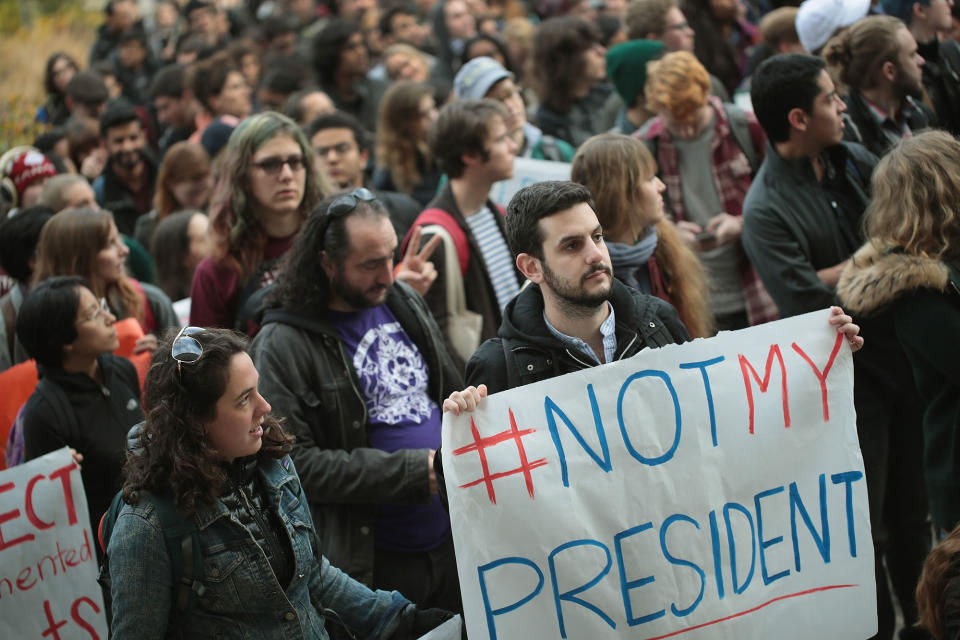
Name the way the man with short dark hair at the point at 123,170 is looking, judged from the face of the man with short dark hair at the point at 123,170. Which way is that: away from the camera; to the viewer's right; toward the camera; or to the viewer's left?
toward the camera

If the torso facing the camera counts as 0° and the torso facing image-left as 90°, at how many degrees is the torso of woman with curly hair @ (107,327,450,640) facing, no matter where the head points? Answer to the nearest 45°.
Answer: approximately 315°

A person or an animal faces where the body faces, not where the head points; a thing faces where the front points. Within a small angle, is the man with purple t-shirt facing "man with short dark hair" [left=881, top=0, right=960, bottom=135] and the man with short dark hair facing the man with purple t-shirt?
no

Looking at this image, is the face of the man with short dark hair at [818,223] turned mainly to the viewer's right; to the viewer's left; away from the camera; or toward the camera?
to the viewer's right

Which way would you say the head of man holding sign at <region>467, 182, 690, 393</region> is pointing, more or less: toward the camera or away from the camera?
toward the camera

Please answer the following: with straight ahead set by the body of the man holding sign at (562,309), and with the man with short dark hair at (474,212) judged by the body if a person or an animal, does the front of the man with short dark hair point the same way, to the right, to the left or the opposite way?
the same way

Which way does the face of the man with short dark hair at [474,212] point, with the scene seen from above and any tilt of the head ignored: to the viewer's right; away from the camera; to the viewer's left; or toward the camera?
to the viewer's right

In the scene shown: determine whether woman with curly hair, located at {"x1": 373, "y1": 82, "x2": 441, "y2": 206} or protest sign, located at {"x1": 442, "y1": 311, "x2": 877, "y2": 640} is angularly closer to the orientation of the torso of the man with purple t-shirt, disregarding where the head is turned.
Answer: the protest sign

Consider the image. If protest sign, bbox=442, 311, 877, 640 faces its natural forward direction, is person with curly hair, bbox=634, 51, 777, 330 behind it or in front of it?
behind

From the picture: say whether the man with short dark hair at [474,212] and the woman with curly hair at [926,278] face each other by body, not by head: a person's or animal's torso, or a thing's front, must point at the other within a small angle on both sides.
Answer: no

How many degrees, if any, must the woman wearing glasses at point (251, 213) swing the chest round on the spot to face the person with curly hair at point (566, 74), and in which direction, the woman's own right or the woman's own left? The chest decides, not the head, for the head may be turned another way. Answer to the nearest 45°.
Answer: approximately 90° to the woman's own left

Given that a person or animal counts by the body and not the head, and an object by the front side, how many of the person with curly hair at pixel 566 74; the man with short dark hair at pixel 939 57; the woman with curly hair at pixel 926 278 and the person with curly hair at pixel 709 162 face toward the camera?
1

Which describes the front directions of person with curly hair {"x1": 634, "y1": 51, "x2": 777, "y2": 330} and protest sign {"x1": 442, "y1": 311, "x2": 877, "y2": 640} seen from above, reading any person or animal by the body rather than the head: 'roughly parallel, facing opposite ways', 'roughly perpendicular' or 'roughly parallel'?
roughly parallel
